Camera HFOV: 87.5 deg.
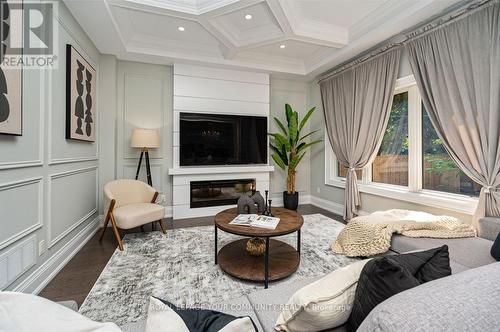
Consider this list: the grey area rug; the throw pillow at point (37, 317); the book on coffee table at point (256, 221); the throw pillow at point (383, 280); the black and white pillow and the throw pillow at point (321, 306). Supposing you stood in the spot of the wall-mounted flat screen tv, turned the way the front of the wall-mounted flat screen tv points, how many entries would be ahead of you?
6

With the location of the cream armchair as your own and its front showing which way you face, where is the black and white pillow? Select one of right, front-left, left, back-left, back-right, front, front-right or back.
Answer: front-right

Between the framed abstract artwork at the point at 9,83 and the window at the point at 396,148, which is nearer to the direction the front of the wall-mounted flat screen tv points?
the framed abstract artwork

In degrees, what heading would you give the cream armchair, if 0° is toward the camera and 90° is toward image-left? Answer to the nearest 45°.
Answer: approximately 315°

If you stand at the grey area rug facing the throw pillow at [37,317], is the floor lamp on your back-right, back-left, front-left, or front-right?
back-right

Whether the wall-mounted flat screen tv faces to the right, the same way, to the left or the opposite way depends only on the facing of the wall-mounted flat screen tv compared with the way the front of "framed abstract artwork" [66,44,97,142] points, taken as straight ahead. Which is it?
to the right

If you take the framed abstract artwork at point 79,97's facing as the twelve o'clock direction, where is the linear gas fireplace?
The linear gas fireplace is roughly at 10 o'clock from the framed abstract artwork.

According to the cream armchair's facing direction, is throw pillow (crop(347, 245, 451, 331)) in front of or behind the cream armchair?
in front

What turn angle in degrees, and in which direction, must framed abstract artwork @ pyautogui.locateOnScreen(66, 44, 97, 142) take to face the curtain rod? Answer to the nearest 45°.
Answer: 0° — it already faces it

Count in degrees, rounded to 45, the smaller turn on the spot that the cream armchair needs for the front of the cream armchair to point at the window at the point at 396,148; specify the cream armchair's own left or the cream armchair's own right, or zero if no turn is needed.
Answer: approximately 45° to the cream armchair's own left

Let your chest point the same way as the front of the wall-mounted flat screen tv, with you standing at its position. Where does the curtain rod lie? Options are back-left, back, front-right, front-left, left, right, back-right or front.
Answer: front-left

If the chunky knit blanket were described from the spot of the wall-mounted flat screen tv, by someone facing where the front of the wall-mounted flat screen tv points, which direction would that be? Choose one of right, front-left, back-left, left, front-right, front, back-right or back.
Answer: front-left

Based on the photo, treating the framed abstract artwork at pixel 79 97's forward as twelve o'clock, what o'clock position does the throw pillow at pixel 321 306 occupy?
The throw pillow is roughly at 1 o'clock from the framed abstract artwork.

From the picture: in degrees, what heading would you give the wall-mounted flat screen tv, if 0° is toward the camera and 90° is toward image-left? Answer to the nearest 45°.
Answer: approximately 0°

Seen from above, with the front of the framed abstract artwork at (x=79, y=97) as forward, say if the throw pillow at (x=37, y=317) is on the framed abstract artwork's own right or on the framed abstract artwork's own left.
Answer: on the framed abstract artwork's own right

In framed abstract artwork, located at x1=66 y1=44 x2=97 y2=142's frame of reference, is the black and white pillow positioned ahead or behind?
ahead
